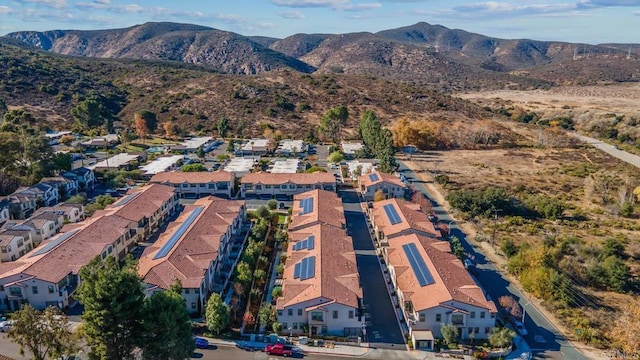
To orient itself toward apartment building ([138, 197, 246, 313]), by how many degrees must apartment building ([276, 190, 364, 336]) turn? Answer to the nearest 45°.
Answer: approximately 135° to its right

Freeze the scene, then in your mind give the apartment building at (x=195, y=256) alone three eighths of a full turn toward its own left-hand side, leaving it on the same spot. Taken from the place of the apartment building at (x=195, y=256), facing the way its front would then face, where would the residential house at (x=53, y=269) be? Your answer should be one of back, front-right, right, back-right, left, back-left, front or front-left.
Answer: left

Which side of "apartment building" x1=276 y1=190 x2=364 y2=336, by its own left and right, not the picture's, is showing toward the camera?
front

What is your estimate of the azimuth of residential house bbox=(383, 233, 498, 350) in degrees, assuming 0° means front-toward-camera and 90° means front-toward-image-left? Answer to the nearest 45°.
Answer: approximately 0°

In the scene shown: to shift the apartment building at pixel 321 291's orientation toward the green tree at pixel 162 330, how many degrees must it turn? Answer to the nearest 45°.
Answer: approximately 45° to its right

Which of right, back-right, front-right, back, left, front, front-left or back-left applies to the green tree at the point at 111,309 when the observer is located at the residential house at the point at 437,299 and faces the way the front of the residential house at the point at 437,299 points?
front-right

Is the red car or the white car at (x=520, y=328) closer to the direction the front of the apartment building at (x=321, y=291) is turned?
the red car

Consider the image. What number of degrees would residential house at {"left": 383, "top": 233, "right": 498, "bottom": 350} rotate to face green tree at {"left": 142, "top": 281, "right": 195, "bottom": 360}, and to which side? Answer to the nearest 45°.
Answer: approximately 45° to its right

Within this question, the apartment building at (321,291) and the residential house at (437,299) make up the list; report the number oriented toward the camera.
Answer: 2
